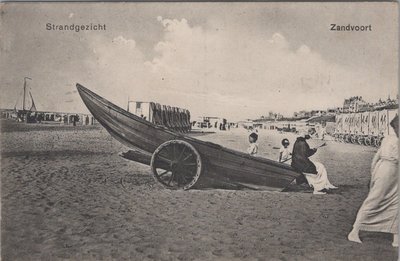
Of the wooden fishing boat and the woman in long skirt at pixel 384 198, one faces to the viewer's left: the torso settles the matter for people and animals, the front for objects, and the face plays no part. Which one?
the wooden fishing boat

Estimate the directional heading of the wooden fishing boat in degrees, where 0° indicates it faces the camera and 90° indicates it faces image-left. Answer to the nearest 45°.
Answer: approximately 90°

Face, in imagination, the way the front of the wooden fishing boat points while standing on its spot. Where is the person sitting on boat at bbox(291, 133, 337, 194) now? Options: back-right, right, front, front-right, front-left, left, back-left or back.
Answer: back
